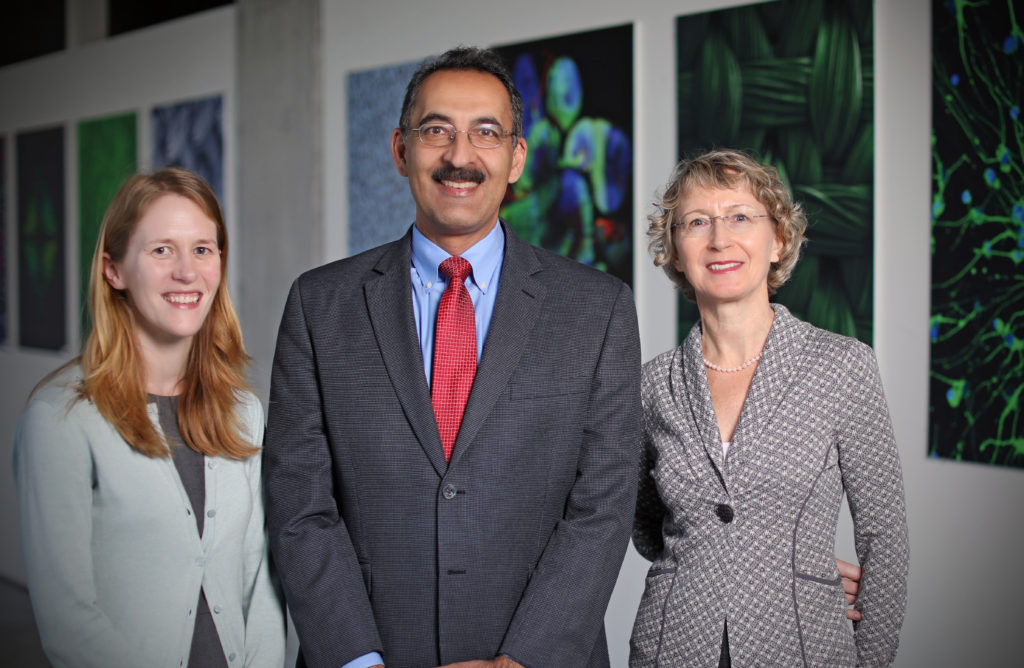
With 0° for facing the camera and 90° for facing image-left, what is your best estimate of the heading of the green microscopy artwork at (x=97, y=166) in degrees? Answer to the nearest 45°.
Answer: approximately 45°

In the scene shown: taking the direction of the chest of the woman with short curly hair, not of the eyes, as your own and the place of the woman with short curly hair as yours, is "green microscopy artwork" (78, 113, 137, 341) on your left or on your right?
on your right

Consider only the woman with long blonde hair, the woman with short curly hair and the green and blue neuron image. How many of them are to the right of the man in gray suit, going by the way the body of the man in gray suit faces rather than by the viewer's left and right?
1

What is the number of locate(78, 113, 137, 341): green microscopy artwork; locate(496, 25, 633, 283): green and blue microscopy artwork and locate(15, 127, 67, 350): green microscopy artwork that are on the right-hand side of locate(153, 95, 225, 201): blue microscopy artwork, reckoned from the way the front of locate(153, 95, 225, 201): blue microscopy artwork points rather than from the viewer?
2

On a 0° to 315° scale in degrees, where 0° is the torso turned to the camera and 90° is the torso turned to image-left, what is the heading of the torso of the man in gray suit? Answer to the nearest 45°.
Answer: approximately 0°

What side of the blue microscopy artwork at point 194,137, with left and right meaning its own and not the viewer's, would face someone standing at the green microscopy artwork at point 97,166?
right

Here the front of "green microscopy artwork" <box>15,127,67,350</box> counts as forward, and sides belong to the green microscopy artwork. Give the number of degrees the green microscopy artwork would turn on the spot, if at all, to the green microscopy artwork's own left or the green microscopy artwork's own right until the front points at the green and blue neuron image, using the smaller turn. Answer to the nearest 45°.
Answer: approximately 90° to the green microscopy artwork's own left

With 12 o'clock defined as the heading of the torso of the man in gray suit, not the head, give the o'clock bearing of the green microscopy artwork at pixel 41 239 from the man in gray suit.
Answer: The green microscopy artwork is roughly at 5 o'clock from the man in gray suit.
